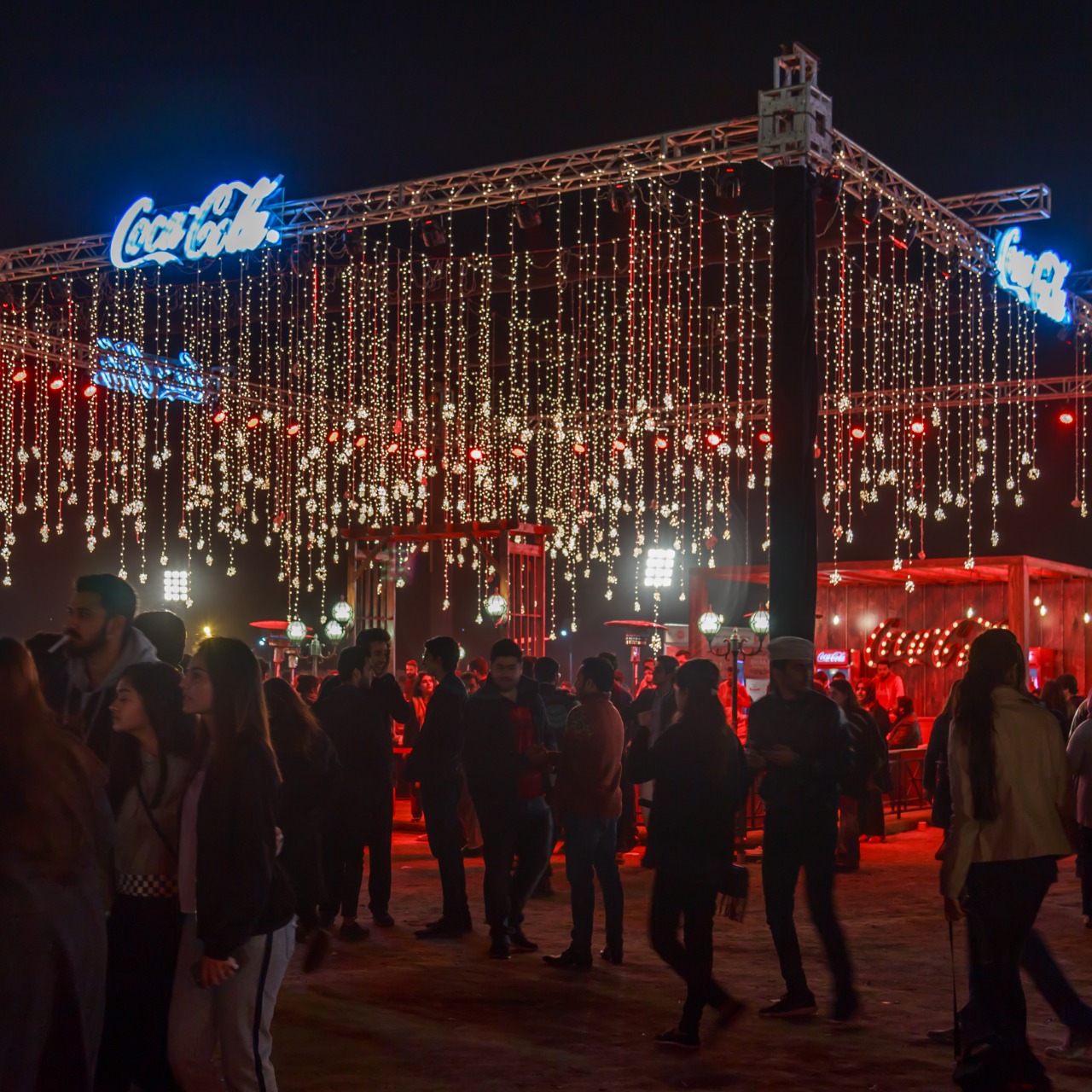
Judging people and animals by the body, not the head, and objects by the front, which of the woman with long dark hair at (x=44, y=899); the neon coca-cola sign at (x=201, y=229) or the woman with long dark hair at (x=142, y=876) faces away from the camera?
the woman with long dark hair at (x=44, y=899)

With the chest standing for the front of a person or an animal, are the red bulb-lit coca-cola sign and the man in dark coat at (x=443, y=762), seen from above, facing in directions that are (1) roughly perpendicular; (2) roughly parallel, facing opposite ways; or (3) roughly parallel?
roughly perpendicular

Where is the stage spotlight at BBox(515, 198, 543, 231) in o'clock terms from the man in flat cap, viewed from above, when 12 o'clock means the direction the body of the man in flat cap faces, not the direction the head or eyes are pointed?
The stage spotlight is roughly at 4 o'clock from the man in flat cap.

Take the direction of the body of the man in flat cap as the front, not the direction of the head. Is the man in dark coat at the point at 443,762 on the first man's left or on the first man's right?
on the first man's right

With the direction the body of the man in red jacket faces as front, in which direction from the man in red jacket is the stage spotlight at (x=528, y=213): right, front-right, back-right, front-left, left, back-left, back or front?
front-right

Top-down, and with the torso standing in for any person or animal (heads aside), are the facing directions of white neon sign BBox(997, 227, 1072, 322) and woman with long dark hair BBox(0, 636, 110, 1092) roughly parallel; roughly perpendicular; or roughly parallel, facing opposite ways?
roughly parallel, facing opposite ways

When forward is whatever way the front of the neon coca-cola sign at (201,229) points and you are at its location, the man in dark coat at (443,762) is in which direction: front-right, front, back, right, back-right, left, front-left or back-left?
front-left

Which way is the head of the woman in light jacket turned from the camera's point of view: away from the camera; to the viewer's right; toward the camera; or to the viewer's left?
away from the camera

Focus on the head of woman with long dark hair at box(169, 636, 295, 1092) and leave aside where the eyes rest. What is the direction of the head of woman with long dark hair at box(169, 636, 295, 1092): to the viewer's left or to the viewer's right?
to the viewer's left

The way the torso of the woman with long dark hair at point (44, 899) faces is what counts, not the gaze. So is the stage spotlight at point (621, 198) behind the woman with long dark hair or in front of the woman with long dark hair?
in front

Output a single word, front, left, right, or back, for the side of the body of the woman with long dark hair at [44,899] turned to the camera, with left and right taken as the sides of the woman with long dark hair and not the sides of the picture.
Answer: back
